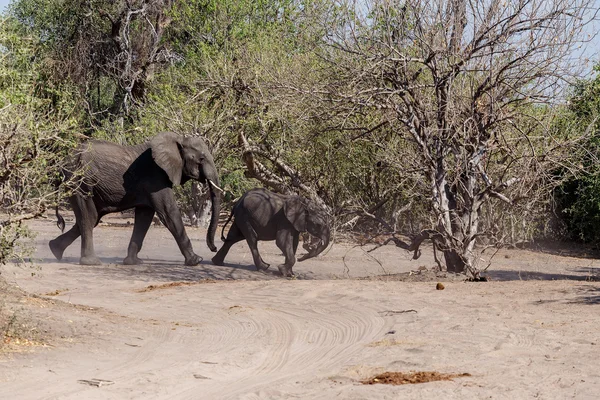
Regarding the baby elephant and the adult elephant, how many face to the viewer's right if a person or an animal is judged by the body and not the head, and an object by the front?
2

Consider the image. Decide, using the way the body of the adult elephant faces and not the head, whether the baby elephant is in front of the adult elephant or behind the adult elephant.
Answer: in front

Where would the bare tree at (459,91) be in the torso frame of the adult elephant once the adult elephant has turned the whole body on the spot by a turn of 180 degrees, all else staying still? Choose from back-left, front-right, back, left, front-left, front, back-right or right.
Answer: back-left

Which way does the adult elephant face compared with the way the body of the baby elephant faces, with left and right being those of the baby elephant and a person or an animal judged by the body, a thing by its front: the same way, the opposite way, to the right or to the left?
the same way

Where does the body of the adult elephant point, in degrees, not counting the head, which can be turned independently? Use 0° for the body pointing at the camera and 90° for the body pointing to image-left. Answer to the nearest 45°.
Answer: approximately 270°

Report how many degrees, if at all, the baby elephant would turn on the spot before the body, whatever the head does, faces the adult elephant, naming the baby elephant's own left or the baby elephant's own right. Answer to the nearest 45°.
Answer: approximately 180°

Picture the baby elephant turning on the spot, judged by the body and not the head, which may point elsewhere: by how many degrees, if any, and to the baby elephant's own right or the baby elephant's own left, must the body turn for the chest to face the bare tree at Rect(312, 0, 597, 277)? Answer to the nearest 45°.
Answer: approximately 45° to the baby elephant's own right

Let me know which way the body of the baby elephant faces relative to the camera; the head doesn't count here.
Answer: to the viewer's right
